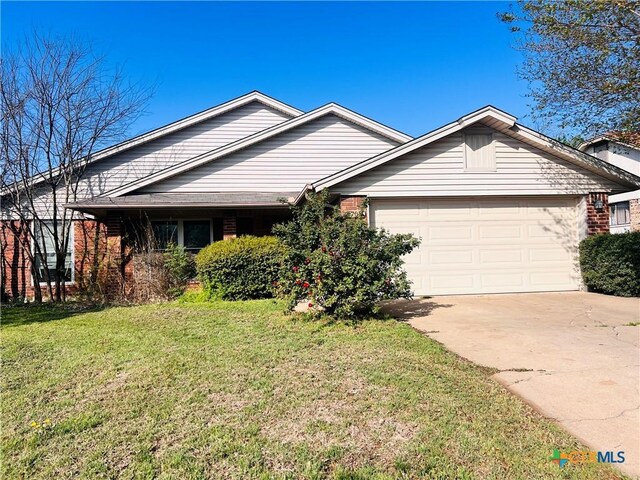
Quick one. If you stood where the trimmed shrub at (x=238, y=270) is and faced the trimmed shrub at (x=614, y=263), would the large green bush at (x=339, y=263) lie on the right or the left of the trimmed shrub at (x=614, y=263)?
right

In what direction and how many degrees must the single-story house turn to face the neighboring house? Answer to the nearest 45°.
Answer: approximately 135° to its left

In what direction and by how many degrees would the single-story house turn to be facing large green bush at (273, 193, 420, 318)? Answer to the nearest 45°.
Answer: approximately 45° to its right

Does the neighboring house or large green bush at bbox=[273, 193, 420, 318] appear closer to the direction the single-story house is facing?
the large green bush

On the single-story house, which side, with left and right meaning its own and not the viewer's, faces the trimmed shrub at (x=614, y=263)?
left

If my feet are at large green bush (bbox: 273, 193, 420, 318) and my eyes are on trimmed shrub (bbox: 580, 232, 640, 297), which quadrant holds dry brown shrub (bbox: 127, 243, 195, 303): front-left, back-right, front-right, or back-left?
back-left

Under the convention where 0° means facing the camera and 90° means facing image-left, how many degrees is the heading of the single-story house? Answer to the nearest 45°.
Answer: approximately 0°
